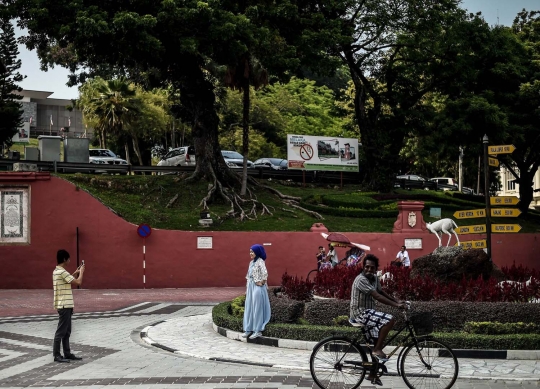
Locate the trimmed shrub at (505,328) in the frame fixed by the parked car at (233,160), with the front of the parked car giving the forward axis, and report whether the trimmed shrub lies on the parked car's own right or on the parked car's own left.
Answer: on the parked car's own right

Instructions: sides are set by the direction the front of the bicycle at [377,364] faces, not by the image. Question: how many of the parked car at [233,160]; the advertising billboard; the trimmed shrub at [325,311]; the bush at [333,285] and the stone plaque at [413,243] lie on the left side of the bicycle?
5

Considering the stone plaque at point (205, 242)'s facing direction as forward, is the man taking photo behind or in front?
in front

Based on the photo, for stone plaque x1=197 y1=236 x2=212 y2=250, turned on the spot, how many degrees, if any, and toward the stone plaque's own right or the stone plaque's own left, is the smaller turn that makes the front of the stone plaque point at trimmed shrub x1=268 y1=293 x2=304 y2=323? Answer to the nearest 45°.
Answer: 0° — it already faces it

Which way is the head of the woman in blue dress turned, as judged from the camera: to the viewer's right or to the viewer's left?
to the viewer's left

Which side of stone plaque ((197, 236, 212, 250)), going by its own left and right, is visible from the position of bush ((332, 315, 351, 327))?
front

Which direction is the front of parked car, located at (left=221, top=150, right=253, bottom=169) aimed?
to the viewer's right

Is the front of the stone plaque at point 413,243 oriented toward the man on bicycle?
yes

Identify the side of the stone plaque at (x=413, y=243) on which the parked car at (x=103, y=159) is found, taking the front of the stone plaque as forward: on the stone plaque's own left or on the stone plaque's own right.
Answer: on the stone plaque's own right

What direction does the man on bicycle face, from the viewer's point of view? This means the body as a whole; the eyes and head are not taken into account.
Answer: to the viewer's right

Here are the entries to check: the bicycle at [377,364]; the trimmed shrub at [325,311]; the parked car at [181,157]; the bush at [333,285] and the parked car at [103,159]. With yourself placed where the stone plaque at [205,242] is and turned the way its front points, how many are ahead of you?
3
